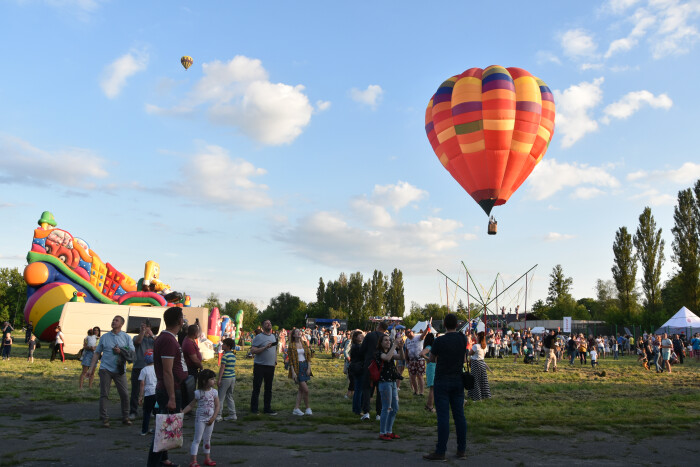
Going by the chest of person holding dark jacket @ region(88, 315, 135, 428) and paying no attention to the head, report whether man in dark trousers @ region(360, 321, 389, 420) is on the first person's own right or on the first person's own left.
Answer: on the first person's own left

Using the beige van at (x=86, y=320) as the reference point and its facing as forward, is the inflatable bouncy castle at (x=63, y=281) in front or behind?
behind

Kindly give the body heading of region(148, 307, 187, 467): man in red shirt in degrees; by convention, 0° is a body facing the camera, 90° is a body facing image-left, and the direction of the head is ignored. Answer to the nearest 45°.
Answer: approximately 270°

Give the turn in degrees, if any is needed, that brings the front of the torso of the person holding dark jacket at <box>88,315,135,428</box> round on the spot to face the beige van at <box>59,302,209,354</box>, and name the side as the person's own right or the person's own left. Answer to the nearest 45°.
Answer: approximately 180°

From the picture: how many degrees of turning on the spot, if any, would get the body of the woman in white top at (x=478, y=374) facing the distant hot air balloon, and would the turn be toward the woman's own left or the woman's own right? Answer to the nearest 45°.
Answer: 0° — they already face it

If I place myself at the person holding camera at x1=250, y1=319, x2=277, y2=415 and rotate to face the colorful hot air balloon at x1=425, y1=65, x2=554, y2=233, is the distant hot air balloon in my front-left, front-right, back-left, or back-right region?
front-left

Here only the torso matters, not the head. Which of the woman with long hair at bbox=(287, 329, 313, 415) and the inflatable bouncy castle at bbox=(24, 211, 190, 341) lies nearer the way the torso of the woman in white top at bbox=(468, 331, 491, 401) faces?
the inflatable bouncy castle

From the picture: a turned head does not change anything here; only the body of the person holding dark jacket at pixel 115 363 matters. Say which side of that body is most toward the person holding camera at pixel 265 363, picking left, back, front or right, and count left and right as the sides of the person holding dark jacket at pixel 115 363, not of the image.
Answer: left

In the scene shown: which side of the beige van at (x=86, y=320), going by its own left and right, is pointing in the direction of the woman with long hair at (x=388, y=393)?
right
